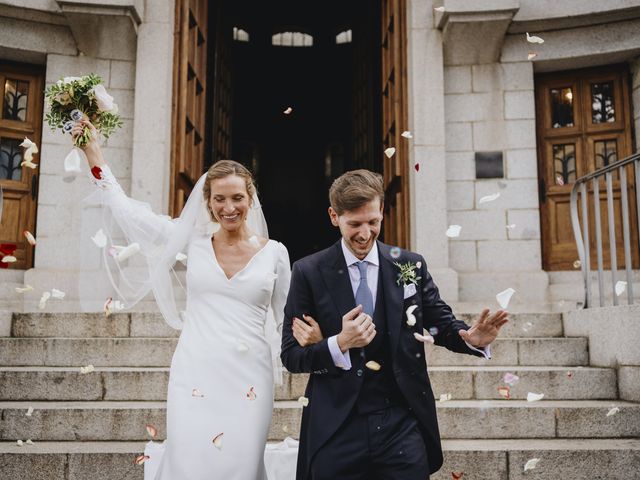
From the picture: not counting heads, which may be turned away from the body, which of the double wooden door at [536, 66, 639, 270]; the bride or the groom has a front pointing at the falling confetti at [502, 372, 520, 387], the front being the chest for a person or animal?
the double wooden door

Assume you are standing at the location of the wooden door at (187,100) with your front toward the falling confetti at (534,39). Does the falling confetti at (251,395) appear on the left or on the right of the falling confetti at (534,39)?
right

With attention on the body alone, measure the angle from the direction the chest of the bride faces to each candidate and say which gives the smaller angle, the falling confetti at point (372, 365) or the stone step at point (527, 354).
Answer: the falling confetti

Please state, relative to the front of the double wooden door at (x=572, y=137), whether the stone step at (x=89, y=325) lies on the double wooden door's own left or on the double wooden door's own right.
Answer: on the double wooden door's own right

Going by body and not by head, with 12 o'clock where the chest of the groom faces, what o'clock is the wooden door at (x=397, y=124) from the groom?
The wooden door is roughly at 6 o'clock from the groom.

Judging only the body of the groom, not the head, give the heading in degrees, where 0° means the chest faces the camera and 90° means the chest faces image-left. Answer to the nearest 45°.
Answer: approximately 0°

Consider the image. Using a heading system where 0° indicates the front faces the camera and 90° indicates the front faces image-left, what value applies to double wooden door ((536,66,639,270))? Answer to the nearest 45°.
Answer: approximately 0°

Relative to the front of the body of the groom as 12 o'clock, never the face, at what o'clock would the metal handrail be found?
The metal handrail is roughly at 7 o'clock from the groom.
